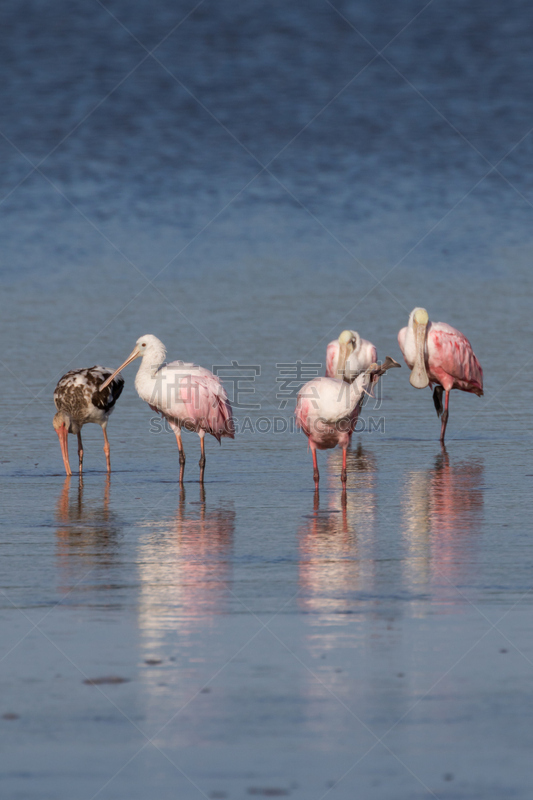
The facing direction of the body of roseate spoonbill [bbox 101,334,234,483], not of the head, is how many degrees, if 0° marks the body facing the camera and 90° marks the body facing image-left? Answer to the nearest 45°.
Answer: approximately 90°

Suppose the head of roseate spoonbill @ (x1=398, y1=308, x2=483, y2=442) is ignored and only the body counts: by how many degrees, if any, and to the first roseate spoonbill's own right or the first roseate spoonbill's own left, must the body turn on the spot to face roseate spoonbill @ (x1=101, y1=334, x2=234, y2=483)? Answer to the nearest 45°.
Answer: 0° — it already faces it

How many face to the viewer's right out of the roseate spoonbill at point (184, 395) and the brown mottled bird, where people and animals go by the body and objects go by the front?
0

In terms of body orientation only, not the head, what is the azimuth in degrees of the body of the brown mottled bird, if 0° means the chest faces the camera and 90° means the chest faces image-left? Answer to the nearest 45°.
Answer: approximately 45°

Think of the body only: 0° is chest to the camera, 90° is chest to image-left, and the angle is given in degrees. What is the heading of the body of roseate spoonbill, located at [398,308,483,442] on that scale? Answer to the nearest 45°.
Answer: approximately 45°
